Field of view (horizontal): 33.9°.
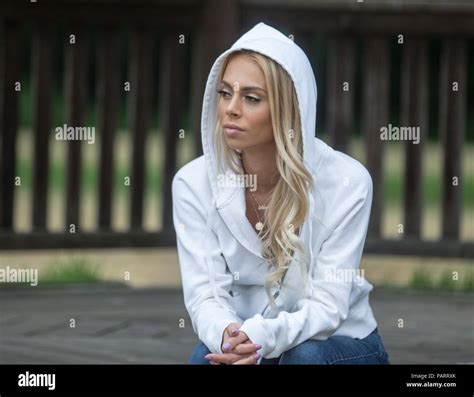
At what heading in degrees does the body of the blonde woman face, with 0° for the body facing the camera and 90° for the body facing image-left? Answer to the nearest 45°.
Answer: approximately 45°

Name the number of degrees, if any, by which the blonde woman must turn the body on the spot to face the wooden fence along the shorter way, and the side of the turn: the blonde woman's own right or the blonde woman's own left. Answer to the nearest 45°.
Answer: approximately 135° to the blonde woman's own right

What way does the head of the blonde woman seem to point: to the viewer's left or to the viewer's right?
to the viewer's left
